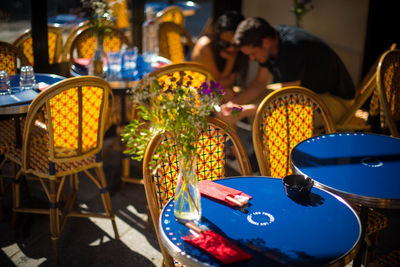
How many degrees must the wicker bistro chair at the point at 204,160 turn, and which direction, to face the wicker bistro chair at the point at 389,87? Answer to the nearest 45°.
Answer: approximately 90° to its left

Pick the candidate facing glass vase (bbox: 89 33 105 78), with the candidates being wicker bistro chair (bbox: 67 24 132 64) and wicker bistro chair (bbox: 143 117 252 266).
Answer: wicker bistro chair (bbox: 67 24 132 64)

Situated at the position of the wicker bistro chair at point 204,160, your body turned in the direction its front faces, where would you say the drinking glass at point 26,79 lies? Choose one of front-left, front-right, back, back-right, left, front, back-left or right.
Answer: back

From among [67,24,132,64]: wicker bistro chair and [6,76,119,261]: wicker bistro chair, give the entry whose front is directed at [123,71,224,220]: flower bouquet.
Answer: [67,24,132,64]: wicker bistro chair

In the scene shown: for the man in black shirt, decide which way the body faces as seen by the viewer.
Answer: to the viewer's left

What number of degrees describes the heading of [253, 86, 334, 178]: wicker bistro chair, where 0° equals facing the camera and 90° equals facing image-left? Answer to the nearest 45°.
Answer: approximately 315°

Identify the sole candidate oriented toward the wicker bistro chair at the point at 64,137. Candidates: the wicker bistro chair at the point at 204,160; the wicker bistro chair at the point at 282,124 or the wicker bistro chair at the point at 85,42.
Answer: the wicker bistro chair at the point at 85,42
